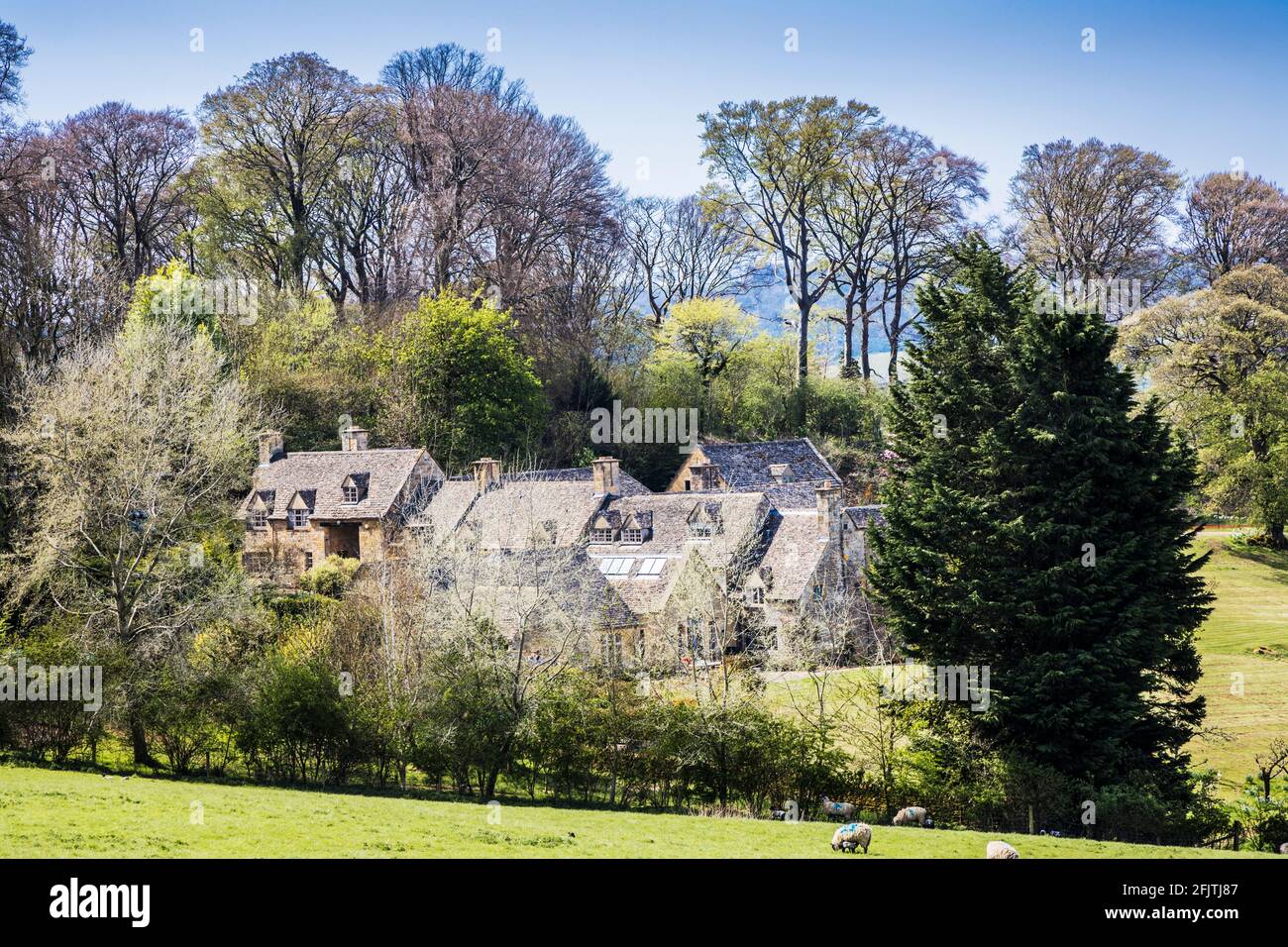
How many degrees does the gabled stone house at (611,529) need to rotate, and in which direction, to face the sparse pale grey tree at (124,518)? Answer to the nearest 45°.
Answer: approximately 45° to its right

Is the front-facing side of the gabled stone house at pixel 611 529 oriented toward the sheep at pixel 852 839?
yes

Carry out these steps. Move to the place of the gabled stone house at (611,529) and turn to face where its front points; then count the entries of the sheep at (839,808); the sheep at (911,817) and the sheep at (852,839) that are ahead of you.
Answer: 3

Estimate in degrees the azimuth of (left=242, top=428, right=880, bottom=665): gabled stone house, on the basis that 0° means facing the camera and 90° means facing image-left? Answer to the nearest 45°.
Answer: approximately 0°

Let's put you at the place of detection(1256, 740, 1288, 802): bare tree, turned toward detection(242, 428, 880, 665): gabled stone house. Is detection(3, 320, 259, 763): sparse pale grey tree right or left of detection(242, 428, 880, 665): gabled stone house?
left

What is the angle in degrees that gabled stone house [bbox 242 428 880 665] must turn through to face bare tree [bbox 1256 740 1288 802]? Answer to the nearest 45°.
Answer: approximately 45° to its left
